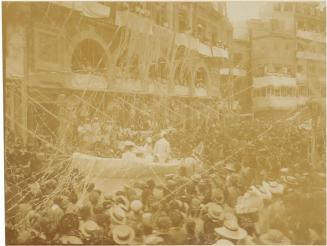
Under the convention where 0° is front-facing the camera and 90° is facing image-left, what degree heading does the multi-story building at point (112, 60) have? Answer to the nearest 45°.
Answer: approximately 315°
